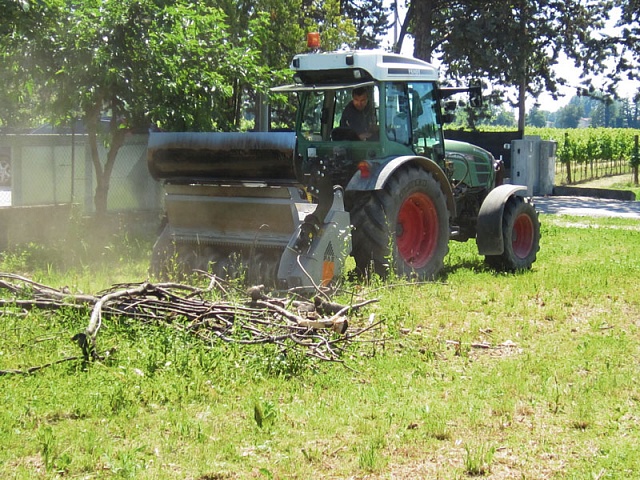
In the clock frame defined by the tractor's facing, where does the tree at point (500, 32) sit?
The tree is roughly at 11 o'clock from the tractor.

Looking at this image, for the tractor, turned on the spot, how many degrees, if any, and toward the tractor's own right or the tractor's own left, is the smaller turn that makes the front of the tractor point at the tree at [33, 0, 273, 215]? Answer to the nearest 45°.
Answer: approximately 90° to the tractor's own left

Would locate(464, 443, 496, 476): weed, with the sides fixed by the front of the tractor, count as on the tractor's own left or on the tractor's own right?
on the tractor's own right

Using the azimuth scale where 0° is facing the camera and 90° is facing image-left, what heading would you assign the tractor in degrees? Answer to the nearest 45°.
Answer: approximately 225°

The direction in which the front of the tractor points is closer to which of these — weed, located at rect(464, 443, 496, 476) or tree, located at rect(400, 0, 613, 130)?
the tree

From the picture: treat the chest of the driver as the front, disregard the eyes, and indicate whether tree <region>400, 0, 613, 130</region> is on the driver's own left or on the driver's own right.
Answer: on the driver's own left
